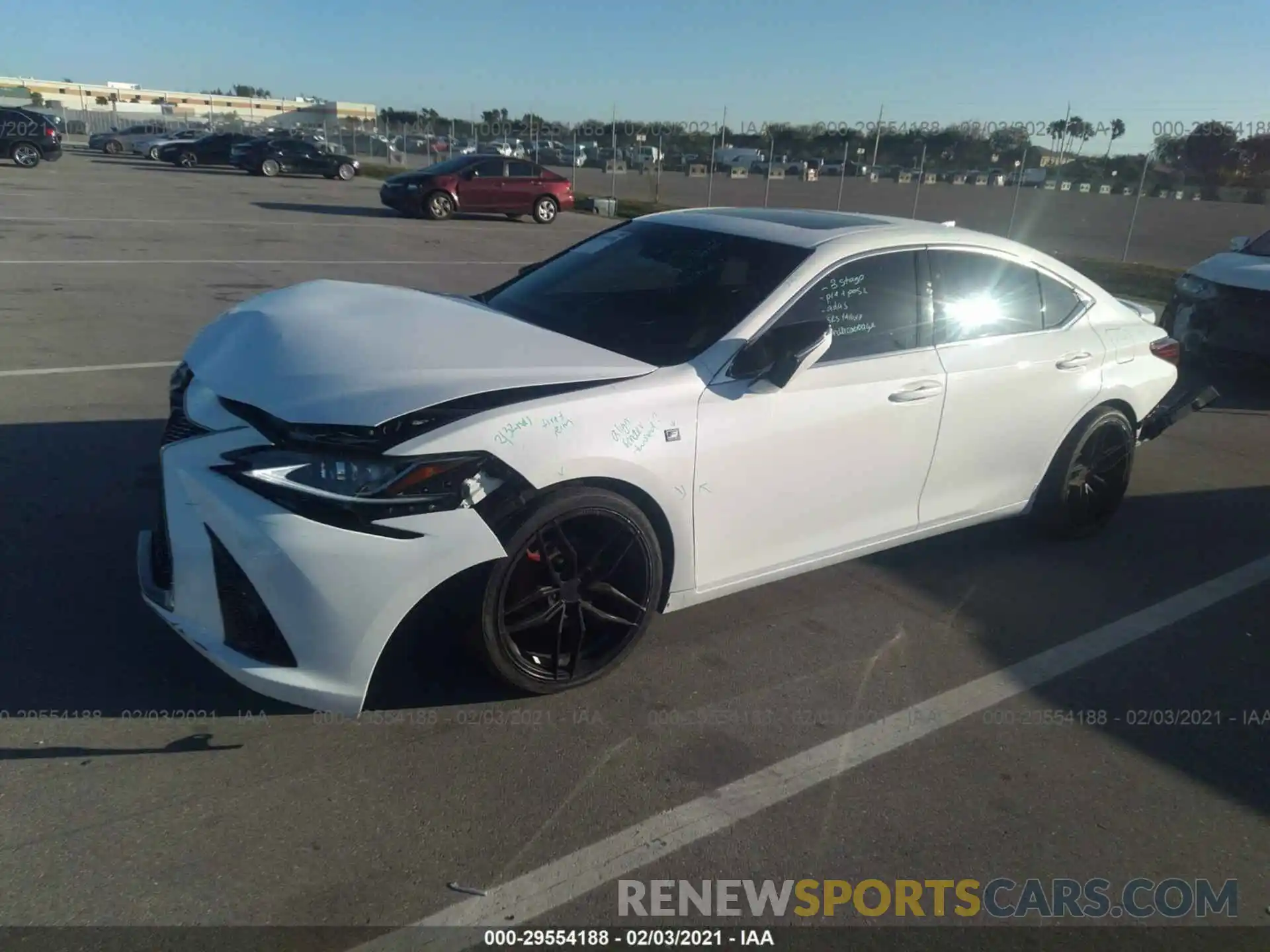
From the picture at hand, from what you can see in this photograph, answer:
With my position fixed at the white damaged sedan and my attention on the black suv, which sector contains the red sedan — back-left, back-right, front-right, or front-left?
front-right

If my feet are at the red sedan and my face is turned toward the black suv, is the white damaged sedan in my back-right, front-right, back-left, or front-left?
back-left

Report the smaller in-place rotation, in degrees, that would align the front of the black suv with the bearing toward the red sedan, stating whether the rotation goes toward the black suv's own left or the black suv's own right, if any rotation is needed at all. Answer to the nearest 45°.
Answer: approximately 135° to the black suv's own left

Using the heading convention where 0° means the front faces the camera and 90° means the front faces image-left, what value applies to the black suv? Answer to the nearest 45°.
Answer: approximately 90°

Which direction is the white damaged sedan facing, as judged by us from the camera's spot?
facing the viewer and to the left of the viewer

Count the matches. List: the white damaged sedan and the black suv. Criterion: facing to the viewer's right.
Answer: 0

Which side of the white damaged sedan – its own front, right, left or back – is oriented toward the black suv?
right

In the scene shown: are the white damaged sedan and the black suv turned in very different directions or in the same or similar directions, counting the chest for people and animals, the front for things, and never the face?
same or similar directions

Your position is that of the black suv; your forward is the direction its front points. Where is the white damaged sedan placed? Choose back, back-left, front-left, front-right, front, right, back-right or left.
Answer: left

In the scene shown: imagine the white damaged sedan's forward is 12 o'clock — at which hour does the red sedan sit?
The red sedan is roughly at 4 o'clock from the white damaged sedan.

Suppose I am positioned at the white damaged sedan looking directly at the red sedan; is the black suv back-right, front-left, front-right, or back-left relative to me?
front-left
